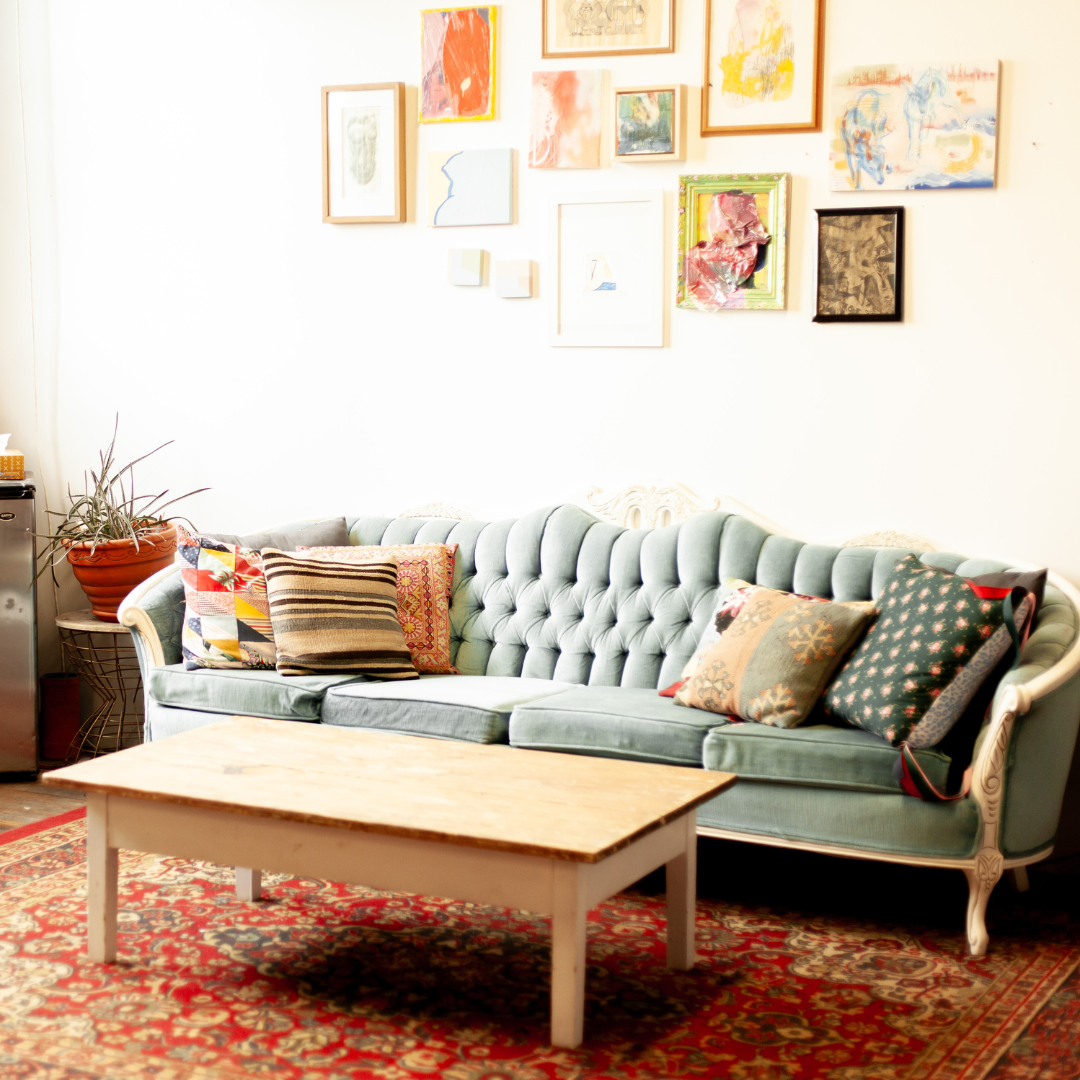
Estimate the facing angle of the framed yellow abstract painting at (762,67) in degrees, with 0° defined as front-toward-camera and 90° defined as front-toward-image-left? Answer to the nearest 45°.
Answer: approximately 0°

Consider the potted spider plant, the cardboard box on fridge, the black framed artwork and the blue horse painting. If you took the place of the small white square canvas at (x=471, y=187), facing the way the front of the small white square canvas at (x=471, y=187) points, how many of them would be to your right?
2

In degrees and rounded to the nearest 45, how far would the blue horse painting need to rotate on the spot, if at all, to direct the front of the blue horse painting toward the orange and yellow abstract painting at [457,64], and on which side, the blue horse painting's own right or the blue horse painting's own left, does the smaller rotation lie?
approximately 90° to the blue horse painting's own right

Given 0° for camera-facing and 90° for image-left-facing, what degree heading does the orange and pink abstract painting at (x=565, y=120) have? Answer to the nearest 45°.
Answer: approximately 0°
